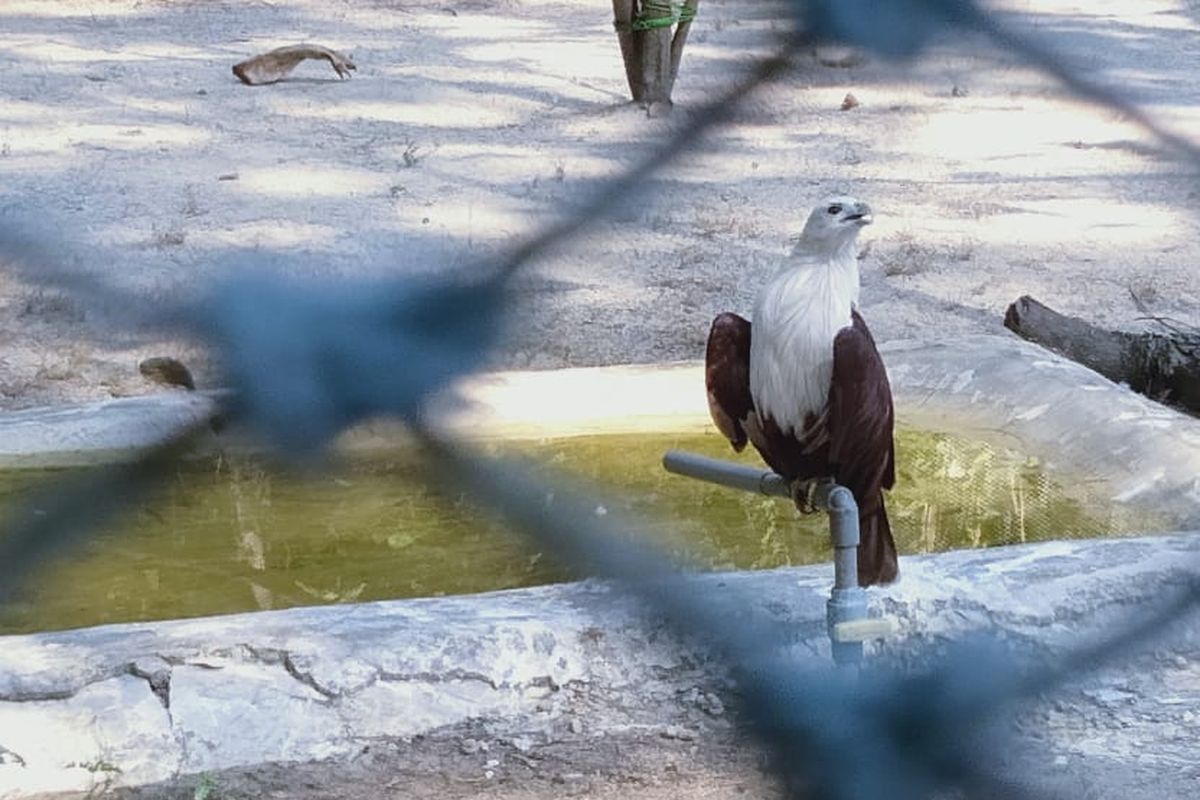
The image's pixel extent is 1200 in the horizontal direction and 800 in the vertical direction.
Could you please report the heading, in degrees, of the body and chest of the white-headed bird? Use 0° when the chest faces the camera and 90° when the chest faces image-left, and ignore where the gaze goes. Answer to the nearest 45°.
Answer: approximately 45°

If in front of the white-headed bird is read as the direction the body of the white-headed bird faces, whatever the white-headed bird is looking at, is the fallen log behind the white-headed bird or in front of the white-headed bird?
behind

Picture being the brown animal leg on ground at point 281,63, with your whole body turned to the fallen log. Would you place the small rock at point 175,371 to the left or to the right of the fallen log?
right

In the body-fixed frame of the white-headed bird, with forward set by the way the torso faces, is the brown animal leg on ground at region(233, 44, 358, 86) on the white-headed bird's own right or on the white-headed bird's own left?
on the white-headed bird's own right
